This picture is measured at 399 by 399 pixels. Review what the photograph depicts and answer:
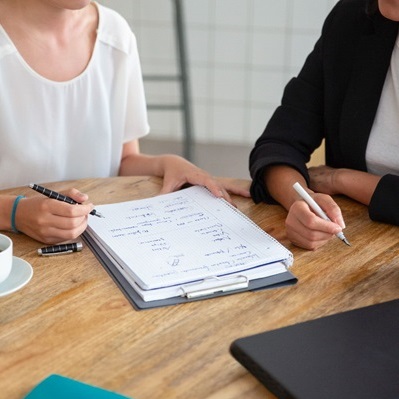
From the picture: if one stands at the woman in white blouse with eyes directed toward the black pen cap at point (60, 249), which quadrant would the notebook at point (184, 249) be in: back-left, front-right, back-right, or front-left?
front-left

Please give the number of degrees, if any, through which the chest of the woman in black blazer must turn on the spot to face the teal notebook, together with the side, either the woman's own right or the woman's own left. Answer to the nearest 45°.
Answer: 0° — they already face it

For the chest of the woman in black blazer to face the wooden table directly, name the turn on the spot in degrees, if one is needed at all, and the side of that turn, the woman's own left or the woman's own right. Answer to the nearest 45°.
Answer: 0° — they already face it

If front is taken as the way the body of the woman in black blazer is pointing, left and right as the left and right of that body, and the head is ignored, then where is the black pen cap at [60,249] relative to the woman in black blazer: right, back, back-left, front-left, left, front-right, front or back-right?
front-right

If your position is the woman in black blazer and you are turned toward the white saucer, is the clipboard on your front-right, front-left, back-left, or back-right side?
front-left

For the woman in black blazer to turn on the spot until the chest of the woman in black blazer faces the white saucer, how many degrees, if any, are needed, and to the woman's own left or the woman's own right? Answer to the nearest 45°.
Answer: approximately 45° to the woman's own right

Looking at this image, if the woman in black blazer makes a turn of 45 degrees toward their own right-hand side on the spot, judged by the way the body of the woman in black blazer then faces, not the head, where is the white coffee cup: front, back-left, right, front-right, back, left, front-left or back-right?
front

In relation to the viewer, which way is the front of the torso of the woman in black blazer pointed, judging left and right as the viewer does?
facing the viewer

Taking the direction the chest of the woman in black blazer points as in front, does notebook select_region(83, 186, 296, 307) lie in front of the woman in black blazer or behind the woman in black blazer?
in front

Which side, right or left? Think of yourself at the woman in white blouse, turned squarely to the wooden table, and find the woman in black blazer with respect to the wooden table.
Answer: left

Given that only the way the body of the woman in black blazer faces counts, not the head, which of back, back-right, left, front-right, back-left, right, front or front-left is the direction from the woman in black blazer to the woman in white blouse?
right

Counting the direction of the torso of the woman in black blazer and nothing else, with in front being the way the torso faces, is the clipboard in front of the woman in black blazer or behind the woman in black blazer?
in front
